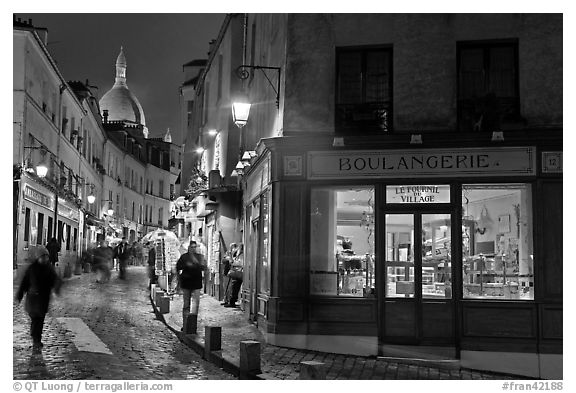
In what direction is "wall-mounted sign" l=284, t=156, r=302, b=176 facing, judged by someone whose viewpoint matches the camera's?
facing the viewer

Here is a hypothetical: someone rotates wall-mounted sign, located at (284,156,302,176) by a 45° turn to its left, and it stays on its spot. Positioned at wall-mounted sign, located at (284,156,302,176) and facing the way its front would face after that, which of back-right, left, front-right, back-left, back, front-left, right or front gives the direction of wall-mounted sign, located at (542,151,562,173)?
front-left

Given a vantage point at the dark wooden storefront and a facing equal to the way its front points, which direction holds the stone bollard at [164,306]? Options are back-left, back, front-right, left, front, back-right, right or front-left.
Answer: back-right

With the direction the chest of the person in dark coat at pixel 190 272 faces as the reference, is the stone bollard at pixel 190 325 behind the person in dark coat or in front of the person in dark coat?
in front

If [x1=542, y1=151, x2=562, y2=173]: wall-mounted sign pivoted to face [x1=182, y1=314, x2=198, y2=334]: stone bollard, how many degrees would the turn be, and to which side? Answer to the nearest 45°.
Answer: approximately 90° to its right

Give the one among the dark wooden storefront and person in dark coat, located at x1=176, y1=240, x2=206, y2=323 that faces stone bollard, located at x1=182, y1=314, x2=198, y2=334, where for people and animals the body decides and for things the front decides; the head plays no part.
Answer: the person in dark coat

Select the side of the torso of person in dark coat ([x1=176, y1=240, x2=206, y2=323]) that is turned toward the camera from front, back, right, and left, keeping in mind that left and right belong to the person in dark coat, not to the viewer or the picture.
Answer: front

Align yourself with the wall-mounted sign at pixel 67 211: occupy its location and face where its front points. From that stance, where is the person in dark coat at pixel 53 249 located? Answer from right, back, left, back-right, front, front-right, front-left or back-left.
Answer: front-right

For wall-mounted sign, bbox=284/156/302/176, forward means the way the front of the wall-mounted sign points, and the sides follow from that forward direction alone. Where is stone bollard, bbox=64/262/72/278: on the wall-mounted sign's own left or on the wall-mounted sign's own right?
on the wall-mounted sign's own right

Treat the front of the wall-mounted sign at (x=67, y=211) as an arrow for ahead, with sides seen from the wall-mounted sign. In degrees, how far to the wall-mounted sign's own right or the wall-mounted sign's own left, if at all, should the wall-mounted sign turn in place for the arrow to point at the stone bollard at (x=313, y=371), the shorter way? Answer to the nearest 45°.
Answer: approximately 45° to the wall-mounted sign's own right

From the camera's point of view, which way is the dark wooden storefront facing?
toward the camera
